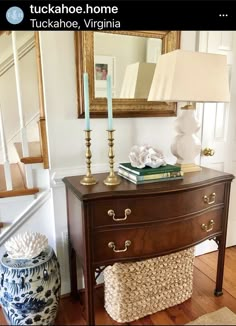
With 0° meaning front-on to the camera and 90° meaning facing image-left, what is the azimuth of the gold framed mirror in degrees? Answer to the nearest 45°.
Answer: approximately 315°

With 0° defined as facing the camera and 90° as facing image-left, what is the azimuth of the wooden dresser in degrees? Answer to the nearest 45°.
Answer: approximately 315°
